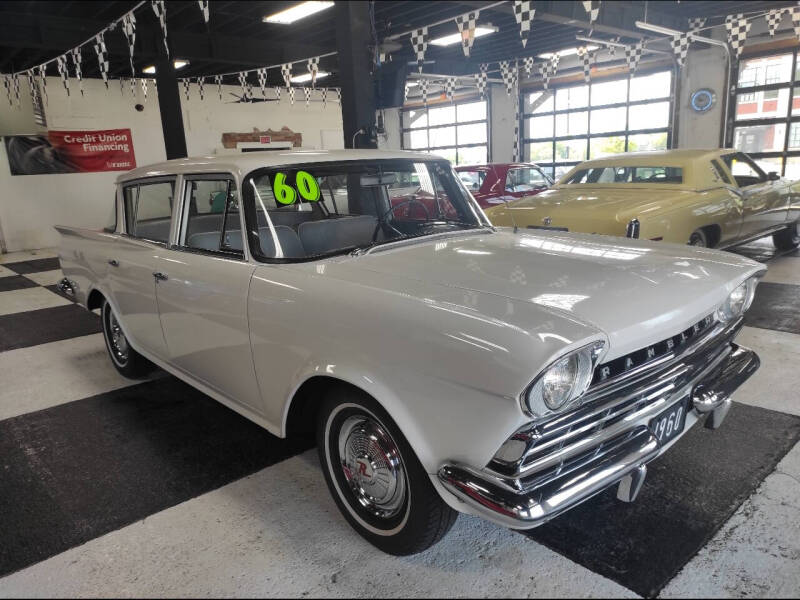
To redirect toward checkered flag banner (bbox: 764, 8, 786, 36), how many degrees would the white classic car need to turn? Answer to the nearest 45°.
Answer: approximately 90° to its left

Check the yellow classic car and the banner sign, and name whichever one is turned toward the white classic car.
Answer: the banner sign

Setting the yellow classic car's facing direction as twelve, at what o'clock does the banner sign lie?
The banner sign is roughly at 8 o'clock from the yellow classic car.

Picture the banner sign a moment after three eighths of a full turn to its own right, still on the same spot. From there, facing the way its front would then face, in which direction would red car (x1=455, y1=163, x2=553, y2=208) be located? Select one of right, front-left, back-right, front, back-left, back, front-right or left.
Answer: back

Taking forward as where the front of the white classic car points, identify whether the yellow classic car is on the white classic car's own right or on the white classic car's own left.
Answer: on the white classic car's own left

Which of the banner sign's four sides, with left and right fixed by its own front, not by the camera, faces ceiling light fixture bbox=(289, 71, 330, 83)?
left

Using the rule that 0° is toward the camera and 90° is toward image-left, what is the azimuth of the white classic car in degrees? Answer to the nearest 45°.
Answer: approximately 315°

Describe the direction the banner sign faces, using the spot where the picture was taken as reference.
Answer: facing the viewer

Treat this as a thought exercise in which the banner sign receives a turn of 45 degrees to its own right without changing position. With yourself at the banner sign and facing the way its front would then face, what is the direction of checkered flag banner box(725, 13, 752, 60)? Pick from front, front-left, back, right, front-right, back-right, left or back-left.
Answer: left

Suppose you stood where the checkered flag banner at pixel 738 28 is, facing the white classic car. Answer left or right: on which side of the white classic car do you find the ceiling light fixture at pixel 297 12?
right

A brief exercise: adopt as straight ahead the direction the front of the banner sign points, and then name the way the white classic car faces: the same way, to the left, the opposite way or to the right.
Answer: the same way

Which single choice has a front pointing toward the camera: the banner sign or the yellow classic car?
the banner sign

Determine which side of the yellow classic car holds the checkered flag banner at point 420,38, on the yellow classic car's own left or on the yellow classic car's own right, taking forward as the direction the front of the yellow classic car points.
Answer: on the yellow classic car's own left

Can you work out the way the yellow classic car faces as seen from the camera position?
facing away from the viewer and to the right of the viewer

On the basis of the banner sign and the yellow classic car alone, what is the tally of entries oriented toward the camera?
1

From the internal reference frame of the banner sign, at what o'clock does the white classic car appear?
The white classic car is roughly at 12 o'clock from the banner sign.

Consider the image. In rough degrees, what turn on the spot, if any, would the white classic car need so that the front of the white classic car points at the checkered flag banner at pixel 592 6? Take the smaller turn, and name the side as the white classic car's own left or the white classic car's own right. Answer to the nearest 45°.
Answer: approximately 135° to the white classic car's own left
